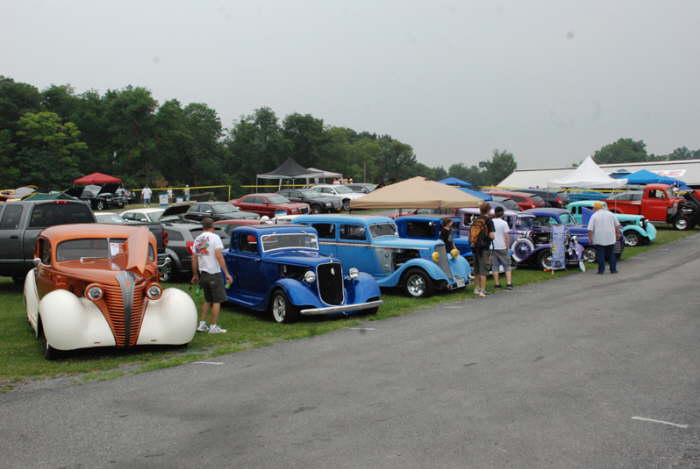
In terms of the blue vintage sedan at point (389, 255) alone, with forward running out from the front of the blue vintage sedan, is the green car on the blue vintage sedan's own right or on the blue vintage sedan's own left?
on the blue vintage sedan's own left

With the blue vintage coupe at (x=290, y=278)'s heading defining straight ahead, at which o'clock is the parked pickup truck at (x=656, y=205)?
The parked pickup truck is roughly at 9 o'clock from the blue vintage coupe.

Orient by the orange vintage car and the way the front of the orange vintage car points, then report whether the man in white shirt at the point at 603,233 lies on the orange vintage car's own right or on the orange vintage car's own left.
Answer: on the orange vintage car's own left

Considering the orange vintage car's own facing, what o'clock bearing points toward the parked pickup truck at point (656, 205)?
The parked pickup truck is roughly at 8 o'clock from the orange vintage car.

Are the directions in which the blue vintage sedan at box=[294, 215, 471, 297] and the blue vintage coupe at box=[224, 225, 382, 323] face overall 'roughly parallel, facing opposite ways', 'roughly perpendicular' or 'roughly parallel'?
roughly parallel

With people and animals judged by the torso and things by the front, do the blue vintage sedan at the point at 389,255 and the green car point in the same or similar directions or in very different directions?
same or similar directions

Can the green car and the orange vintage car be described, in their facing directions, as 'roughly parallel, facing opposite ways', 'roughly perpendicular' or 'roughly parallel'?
roughly parallel

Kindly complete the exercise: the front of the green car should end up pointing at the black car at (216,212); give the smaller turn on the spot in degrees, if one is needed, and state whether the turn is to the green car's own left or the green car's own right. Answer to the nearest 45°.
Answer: approximately 135° to the green car's own right

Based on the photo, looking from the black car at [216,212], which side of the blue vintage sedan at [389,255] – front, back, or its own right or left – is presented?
back

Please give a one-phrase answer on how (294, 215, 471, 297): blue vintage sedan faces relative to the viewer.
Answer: facing the viewer and to the right of the viewer

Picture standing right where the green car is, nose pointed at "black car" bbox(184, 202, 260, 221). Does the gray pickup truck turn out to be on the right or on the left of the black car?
left

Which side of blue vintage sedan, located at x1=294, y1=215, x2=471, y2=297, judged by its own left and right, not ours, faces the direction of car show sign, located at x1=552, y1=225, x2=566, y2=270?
left

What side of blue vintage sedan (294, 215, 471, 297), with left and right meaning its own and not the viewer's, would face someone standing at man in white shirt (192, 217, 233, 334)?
right
